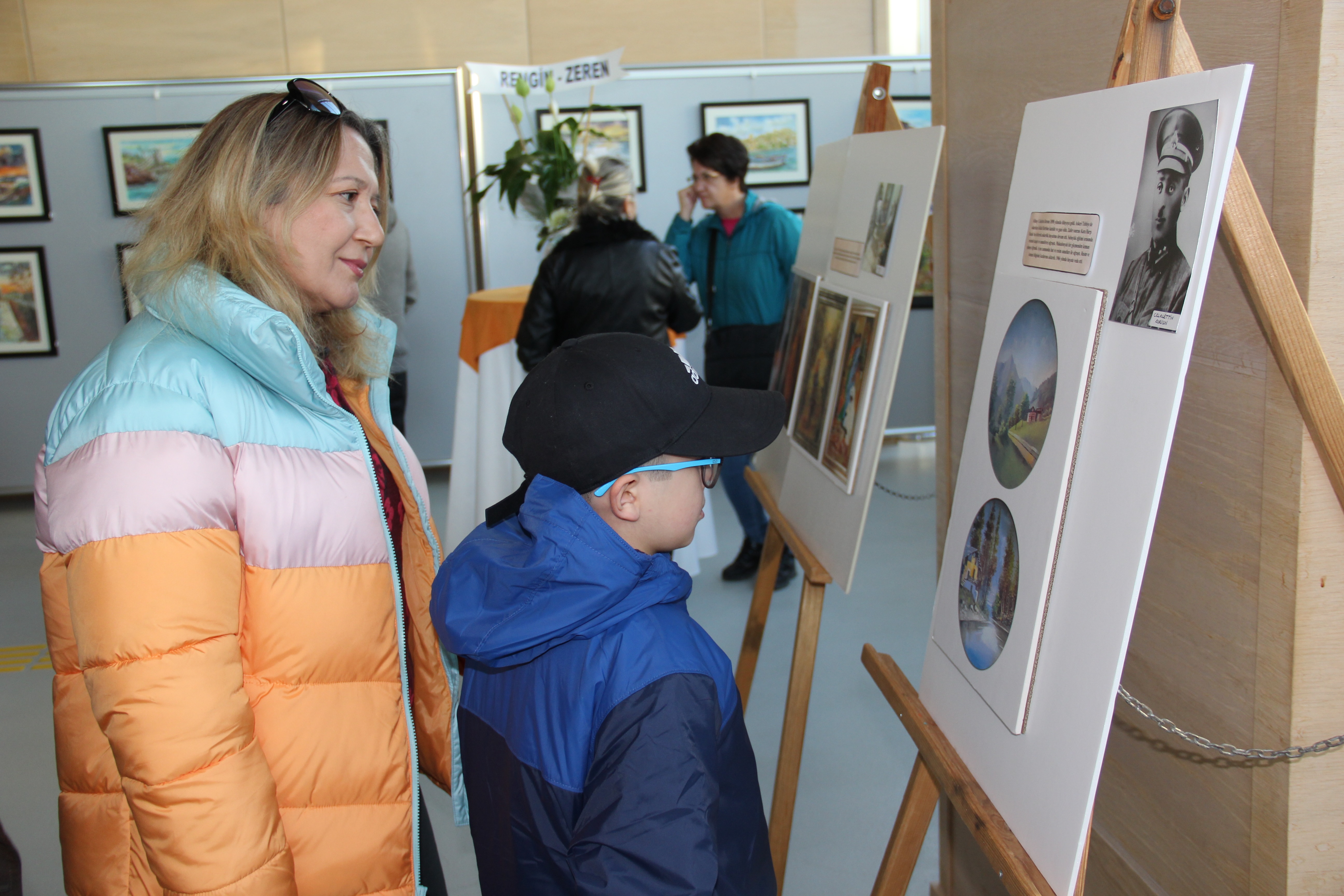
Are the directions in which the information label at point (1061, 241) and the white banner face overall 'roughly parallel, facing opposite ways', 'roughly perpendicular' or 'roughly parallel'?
roughly perpendicular

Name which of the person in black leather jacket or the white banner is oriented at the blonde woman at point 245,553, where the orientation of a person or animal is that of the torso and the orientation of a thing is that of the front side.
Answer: the white banner

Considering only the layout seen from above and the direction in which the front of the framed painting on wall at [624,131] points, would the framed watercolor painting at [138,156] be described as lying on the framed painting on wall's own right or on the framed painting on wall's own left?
on the framed painting on wall's own right

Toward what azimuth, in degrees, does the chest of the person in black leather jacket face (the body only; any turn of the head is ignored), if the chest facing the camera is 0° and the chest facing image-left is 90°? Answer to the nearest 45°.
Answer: approximately 180°

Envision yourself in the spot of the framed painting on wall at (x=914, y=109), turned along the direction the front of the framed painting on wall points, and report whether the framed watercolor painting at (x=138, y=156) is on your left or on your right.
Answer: on your right

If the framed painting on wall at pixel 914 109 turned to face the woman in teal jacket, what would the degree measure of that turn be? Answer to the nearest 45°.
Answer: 0° — it already faces them

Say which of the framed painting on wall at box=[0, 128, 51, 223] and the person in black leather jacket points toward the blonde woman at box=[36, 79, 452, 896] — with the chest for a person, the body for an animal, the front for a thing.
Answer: the framed painting on wall

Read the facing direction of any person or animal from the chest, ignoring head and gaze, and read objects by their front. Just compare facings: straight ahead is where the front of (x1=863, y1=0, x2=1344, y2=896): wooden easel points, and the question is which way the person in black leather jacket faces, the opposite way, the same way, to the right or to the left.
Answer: to the right

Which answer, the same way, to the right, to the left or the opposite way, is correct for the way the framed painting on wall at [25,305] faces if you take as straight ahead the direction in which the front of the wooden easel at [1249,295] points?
to the left

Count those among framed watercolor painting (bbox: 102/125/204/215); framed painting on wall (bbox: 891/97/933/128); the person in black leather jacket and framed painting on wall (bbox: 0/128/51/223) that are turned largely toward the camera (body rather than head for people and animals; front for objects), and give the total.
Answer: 3
